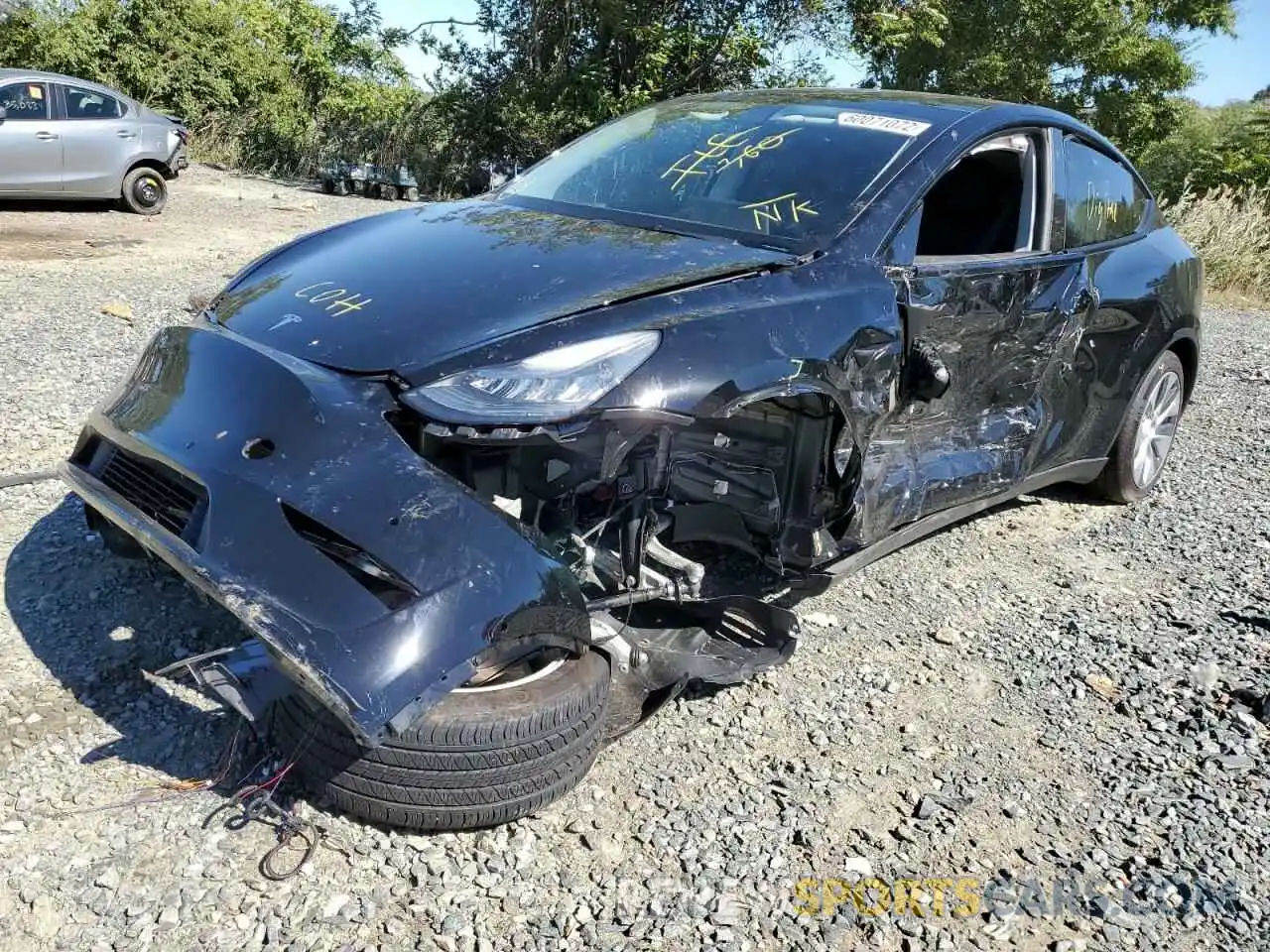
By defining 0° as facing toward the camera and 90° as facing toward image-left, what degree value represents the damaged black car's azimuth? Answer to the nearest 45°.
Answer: approximately 45°

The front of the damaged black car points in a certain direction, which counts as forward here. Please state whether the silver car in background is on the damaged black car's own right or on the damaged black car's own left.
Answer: on the damaged black car's own right
